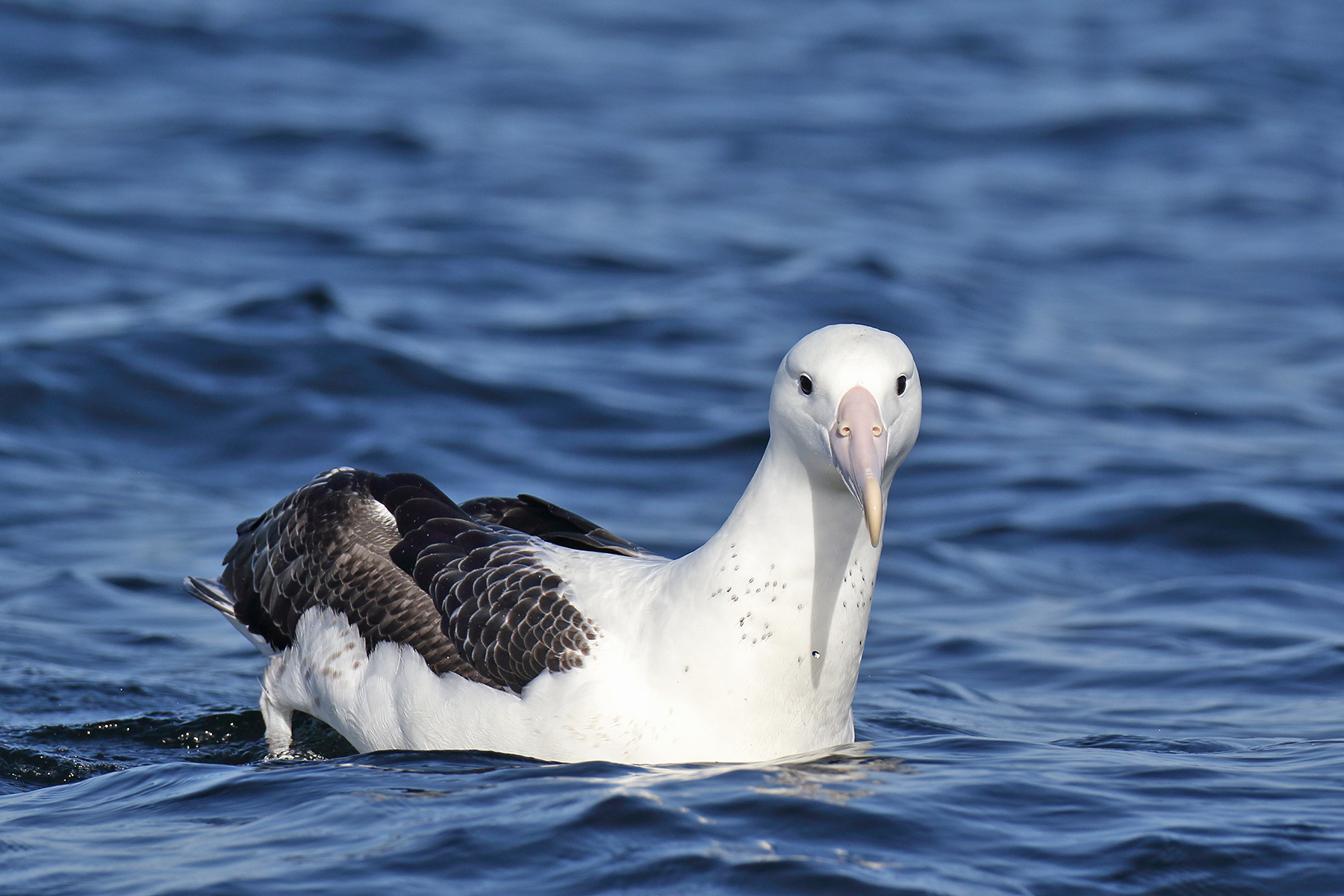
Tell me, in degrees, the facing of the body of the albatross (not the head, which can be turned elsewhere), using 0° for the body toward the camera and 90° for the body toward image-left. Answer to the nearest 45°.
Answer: approximately 315°
